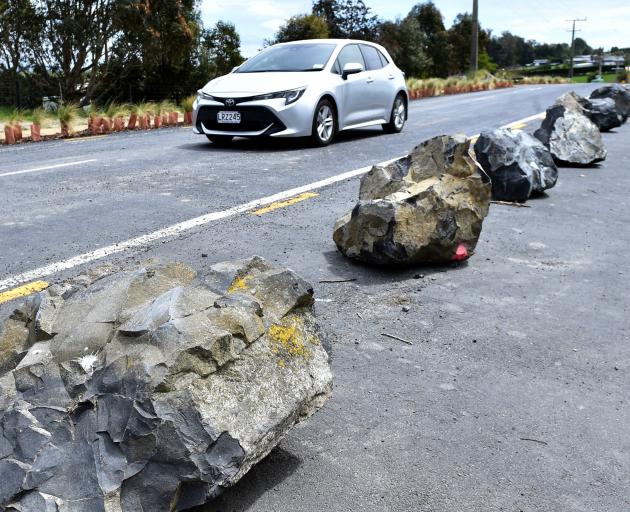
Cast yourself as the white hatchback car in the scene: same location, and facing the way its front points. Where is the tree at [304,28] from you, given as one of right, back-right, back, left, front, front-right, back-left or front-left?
back-right

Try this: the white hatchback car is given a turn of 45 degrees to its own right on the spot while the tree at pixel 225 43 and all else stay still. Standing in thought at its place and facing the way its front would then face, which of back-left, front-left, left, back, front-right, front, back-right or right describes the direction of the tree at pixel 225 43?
right

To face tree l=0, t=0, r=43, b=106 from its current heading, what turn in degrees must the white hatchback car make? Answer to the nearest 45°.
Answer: approximately 90° to its right

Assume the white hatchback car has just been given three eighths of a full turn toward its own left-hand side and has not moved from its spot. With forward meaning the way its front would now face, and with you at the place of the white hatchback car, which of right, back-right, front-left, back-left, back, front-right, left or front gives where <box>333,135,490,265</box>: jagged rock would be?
right

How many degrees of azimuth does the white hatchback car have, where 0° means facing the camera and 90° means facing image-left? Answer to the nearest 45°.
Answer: approximately 45°

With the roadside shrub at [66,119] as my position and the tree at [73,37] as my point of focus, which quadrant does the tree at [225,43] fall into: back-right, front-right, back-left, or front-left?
front-right

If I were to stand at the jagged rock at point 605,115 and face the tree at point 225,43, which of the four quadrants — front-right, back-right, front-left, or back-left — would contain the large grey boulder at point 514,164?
back-left

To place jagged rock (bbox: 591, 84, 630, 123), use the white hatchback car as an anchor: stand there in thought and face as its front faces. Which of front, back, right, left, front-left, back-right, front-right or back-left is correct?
back

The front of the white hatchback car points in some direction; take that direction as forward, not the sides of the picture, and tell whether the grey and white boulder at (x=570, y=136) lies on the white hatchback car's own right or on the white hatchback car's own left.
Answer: on the white hatchback car's own left

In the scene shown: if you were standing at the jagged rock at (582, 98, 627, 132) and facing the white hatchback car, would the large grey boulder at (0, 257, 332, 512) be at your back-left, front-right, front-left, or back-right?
front-left

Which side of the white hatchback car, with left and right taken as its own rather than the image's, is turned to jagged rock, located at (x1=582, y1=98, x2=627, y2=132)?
back

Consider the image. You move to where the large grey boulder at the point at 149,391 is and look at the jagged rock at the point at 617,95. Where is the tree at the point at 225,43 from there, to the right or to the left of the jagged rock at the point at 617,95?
left

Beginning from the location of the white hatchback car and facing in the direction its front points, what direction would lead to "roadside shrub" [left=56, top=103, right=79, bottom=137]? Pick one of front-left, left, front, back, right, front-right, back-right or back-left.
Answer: right

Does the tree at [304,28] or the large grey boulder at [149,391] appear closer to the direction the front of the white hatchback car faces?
the large grey boulder

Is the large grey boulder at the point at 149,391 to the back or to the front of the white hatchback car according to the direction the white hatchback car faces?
to the front
